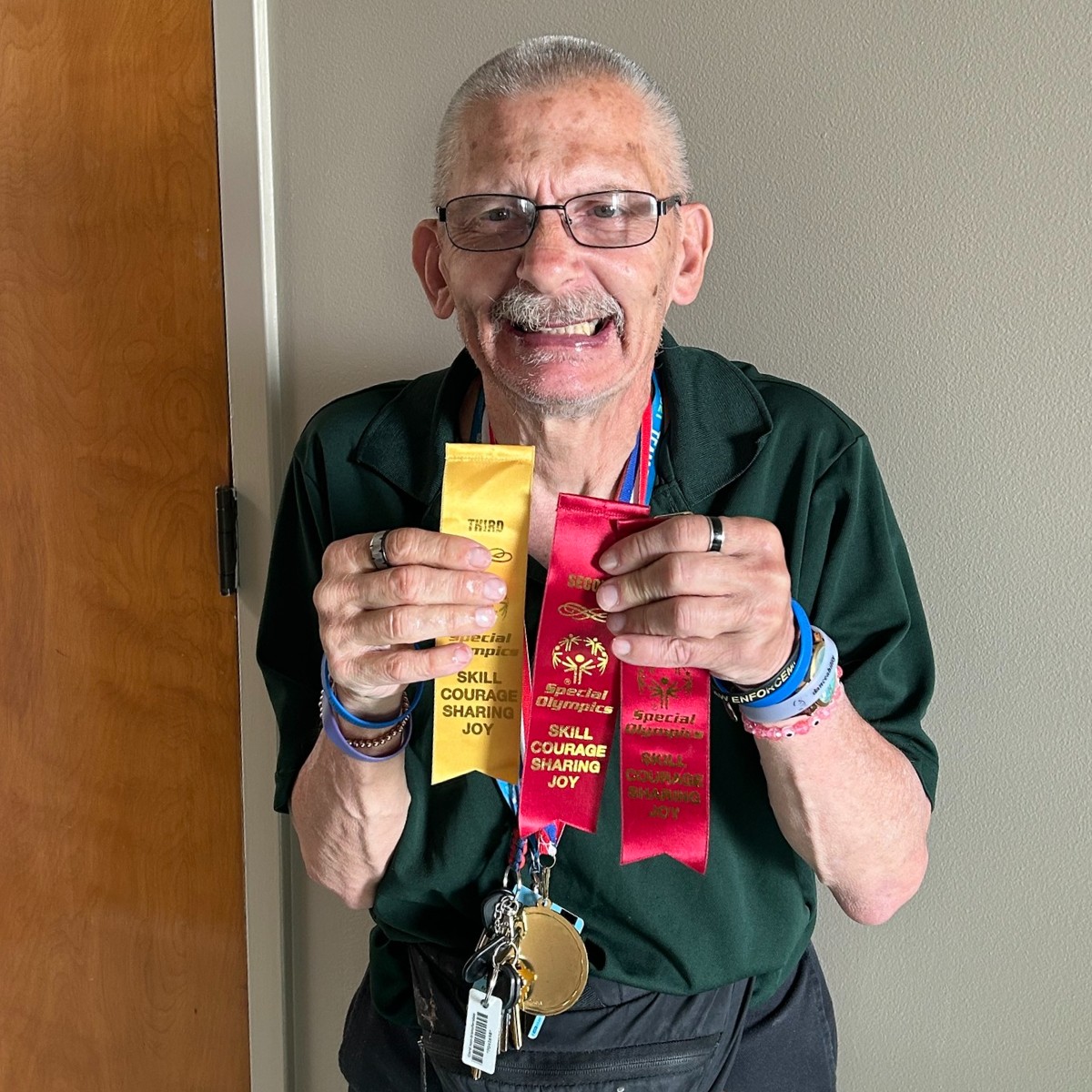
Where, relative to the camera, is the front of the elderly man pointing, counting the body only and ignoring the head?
toward the camera

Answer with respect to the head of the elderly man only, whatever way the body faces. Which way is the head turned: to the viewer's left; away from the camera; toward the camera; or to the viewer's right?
toward the camera

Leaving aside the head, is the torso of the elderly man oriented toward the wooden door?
no
